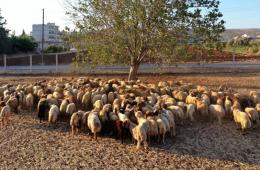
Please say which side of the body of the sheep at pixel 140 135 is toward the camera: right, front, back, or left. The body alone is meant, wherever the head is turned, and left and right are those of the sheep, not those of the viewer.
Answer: back

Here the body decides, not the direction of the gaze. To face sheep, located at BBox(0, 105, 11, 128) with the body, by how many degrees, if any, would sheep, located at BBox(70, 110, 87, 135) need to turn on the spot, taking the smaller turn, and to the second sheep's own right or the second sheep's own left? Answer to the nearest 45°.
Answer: approximately 90° to the second sheep's own left

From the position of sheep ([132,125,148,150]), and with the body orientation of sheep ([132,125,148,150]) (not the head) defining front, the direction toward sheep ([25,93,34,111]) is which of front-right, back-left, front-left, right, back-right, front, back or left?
front-left

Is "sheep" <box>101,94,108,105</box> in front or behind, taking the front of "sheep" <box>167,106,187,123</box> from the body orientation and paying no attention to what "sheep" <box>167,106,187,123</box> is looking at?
in front

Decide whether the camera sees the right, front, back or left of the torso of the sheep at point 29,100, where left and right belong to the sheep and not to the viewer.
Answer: back

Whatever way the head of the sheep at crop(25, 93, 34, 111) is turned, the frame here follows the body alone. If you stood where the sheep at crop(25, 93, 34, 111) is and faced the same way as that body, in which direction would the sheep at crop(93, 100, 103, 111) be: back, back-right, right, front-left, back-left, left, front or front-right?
back-right

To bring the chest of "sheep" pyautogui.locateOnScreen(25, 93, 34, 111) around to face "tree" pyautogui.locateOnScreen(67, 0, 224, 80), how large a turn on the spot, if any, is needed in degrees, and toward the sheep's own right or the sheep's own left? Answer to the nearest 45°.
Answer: approximately 45° to the sheep's own right

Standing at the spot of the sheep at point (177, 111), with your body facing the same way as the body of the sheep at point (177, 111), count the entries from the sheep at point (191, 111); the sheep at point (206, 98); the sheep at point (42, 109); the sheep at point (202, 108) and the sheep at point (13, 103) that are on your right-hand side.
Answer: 3
